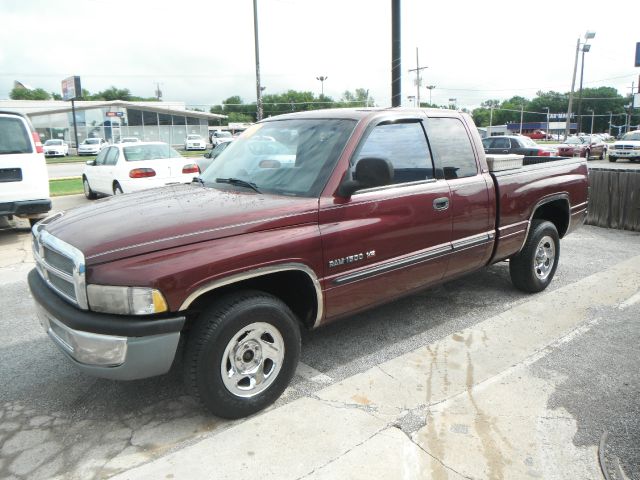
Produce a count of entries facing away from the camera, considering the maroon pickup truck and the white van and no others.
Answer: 1

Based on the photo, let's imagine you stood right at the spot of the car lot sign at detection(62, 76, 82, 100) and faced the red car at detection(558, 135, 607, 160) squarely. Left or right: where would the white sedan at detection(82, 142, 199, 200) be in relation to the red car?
right

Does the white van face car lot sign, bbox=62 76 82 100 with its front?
yes

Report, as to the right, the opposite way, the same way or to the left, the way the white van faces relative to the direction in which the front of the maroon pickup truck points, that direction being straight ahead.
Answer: to the right

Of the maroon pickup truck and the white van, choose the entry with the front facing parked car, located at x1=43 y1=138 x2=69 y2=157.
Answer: the white van

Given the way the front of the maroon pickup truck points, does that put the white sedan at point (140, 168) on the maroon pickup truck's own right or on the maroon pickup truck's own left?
on the maroon pickup truck's own right

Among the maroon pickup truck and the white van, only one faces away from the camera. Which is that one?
the white van

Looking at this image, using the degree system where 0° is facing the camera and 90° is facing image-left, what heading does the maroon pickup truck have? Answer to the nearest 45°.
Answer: approximately 45°

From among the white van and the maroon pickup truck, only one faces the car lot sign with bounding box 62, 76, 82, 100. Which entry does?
the white van

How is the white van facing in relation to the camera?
away from the camera

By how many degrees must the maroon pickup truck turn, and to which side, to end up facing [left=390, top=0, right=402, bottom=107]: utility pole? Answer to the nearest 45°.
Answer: approximately 135° to its right

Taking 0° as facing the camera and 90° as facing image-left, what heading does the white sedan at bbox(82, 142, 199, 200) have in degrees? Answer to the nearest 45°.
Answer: approximately 135°

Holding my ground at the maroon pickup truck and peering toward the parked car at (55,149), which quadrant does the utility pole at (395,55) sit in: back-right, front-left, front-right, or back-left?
front-right

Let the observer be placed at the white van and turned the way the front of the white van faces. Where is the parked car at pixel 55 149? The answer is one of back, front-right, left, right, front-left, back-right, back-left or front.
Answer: front

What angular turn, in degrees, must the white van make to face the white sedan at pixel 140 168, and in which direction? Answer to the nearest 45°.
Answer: approximately 45° to its right
